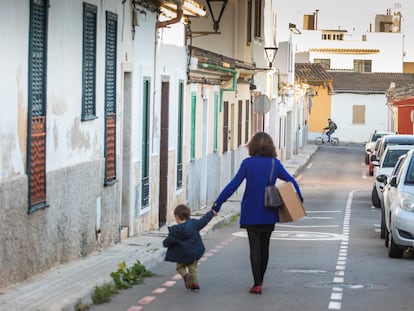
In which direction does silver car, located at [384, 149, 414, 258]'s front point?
toward the camera

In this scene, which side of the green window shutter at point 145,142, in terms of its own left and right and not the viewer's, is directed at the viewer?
right

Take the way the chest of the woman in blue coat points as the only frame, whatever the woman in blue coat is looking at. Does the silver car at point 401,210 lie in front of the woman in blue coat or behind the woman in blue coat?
in front

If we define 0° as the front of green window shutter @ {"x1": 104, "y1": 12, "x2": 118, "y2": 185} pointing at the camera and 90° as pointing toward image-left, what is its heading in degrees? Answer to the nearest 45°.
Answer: approximately 270°

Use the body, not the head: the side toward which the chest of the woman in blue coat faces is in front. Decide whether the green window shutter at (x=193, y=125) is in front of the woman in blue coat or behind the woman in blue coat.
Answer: in front

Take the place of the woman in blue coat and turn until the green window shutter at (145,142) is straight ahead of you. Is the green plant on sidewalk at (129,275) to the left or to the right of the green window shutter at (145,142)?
left

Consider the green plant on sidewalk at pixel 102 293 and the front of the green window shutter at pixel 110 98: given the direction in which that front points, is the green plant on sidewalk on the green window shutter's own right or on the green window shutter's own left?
on the green window shutter's own right

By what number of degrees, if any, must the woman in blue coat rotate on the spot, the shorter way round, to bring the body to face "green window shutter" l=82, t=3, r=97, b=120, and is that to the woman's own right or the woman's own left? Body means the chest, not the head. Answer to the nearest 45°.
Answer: approximately 45° to the woman's own left

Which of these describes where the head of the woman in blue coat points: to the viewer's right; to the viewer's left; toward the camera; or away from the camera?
away from the camera

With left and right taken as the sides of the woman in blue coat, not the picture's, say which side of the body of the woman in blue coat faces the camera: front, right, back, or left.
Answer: back

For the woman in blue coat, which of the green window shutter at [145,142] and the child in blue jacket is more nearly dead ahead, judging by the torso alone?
the green window shutter

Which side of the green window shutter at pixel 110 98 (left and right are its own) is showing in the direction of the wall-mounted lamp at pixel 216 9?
left
